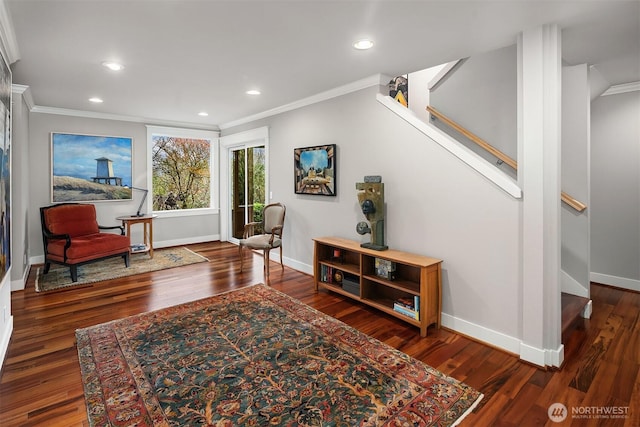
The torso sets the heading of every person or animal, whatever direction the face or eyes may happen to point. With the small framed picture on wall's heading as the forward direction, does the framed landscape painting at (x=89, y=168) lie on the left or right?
on its right

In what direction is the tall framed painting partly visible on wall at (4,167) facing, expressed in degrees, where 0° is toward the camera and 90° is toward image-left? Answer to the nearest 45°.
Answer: approximately 270°

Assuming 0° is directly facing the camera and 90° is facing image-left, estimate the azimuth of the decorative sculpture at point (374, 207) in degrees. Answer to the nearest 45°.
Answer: approximately 45°

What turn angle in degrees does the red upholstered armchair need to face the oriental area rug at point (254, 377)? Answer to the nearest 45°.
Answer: approximately 45° to its right

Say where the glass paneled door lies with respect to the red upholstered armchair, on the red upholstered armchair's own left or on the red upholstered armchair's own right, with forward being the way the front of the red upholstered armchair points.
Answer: on the red upholstered armchair's own left

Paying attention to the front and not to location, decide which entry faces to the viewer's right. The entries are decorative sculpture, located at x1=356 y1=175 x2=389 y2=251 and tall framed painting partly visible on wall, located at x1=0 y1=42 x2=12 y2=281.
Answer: the tall framed painting partly visible on wall
